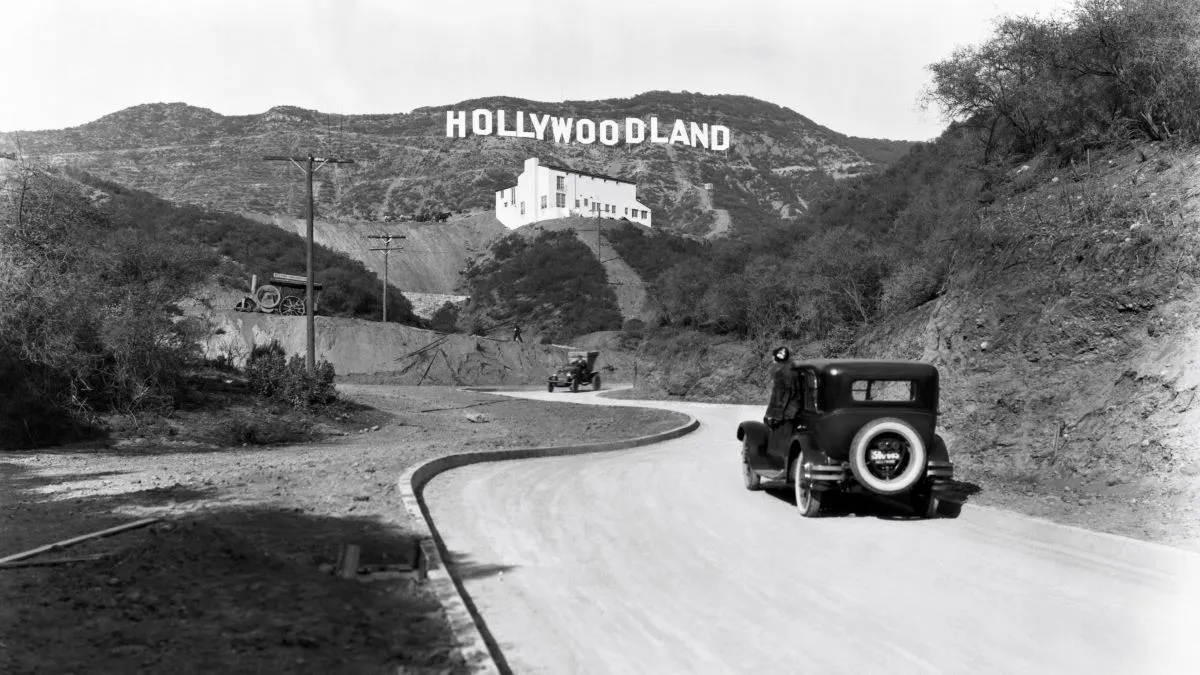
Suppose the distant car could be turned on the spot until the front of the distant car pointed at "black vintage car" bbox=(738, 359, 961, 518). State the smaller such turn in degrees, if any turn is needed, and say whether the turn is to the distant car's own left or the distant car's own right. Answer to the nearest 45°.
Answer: approximately 45° to the distant car's own left

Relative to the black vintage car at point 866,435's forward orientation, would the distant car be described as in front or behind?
in front

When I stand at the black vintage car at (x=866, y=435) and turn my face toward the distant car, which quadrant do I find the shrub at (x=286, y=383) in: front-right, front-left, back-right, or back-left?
front-left

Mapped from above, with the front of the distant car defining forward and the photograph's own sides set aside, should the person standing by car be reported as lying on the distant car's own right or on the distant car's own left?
on the distant car's own left

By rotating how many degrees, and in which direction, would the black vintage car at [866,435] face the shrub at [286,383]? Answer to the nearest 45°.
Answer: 0° — it already faces it

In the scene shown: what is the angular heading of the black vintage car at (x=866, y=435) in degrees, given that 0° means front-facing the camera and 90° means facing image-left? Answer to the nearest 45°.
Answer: approximately 135°

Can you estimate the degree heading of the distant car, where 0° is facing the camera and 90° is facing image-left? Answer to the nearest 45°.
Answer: approximately 45°
